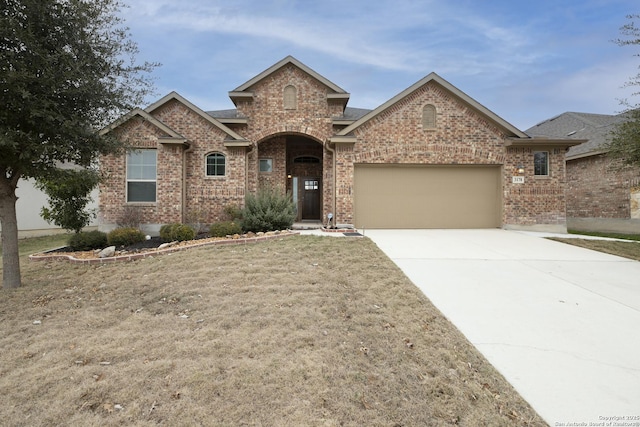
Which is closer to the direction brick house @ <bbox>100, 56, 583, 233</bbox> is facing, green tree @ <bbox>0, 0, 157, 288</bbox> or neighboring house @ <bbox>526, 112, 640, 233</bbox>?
the green tree

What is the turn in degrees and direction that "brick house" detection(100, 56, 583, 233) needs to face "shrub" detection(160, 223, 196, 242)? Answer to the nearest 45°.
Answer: approximately 45° to its right

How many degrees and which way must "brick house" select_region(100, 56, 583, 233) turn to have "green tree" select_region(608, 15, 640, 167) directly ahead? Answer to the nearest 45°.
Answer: approximately 45° to its left

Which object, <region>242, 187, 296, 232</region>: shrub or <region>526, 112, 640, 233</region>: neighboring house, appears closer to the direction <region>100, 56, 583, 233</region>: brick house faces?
the shrub

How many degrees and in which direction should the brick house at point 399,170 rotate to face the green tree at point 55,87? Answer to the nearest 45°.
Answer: approximately 45° to its right

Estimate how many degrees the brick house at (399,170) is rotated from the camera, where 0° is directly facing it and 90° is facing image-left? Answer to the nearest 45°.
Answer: approximately 0°

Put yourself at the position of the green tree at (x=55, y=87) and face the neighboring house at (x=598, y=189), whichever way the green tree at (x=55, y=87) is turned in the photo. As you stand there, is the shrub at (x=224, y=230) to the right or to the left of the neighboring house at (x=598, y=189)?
left

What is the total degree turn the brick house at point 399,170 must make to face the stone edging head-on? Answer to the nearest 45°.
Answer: approximately 45° to its right
